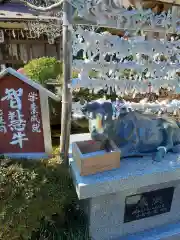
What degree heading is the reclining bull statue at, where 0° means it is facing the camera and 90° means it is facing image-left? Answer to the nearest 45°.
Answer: approximately 45°

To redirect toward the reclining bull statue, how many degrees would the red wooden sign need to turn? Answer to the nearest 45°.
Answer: approximately 90° to its left

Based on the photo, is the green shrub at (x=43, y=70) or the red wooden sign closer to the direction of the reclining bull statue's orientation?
the red wooden sign

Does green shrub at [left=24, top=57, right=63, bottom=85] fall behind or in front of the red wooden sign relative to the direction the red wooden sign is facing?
behind

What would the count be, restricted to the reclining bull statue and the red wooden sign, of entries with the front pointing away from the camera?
0

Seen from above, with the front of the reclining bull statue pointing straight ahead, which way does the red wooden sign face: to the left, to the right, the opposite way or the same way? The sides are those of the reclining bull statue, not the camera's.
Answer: to the left

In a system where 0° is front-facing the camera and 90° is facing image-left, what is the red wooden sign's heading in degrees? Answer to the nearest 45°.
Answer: approximately 0°

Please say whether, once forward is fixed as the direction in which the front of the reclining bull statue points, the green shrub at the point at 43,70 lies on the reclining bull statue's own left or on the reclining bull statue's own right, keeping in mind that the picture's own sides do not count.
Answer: on the reclining bull statue's own right

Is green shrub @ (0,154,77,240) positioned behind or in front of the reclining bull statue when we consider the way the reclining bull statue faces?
in front
